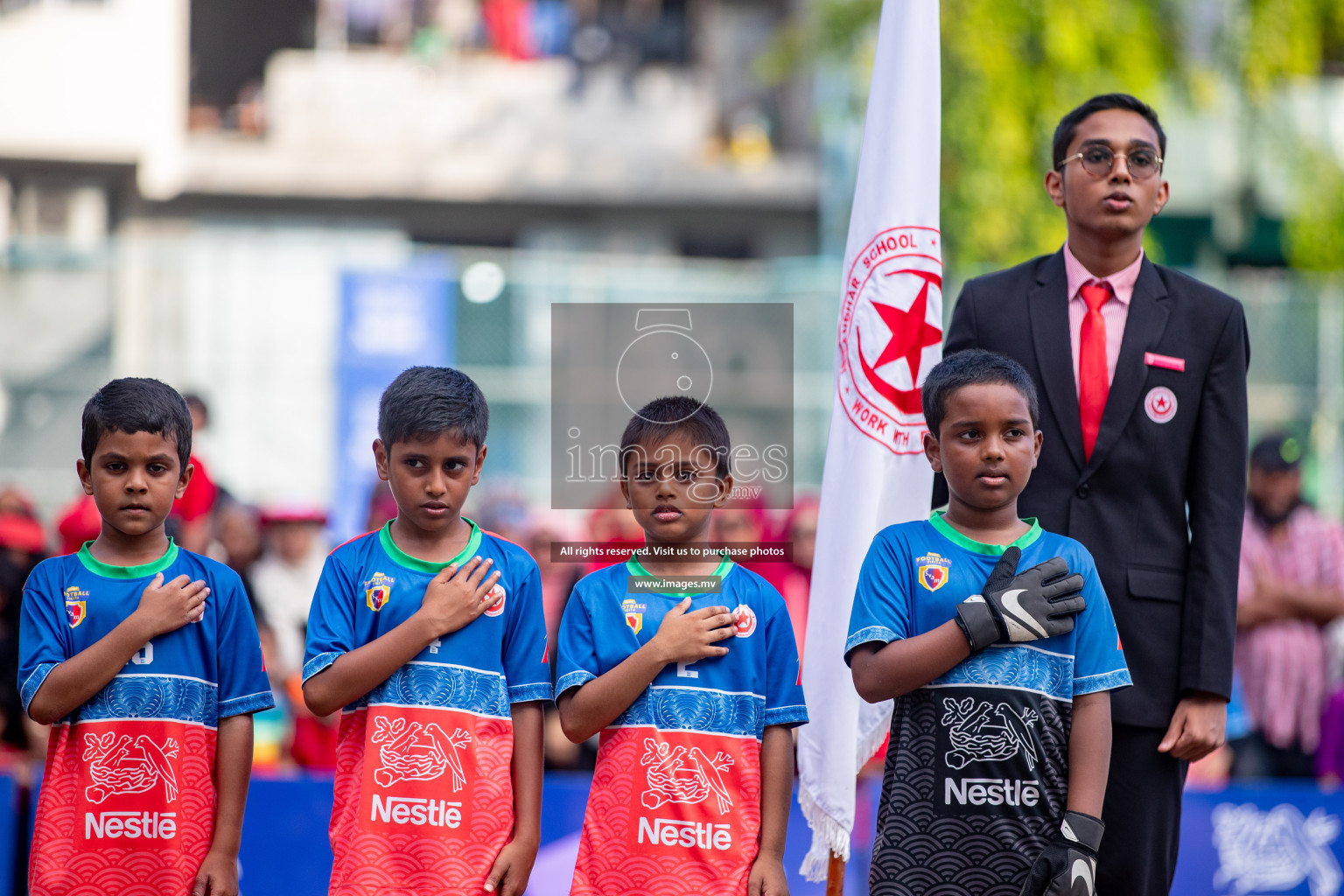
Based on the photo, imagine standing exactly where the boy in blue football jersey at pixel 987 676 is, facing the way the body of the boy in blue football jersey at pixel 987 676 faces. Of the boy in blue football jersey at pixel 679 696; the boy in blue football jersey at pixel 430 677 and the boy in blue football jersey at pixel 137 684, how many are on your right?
3

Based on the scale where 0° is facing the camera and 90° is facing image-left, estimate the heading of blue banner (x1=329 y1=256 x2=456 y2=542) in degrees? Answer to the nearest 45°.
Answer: approximately 0°

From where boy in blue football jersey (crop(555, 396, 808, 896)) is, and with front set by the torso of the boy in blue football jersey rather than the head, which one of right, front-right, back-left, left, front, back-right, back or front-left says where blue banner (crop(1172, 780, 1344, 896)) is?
back-left

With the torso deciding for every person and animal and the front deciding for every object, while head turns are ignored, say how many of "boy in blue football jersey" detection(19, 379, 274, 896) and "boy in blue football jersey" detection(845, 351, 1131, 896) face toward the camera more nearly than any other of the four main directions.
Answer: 2

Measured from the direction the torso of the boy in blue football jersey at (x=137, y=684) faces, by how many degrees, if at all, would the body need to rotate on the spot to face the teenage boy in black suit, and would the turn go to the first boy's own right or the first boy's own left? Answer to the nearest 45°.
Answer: approximately 90° to the first boy's own left
